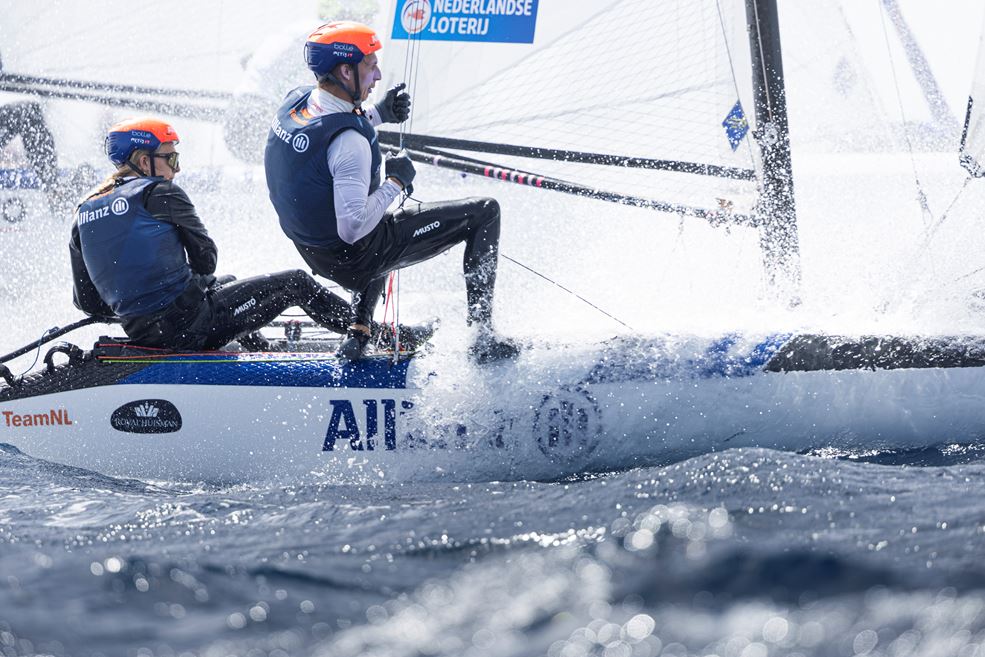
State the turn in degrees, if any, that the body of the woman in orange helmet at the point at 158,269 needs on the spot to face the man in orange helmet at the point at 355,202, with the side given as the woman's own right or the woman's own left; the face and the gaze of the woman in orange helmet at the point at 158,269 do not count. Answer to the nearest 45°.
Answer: approximately 45° to the woman's own right

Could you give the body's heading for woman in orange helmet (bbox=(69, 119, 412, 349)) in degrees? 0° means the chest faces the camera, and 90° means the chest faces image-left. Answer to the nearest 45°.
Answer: approximately 225°

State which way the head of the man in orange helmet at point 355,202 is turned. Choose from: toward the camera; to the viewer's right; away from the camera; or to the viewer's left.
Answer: to the viewer's right

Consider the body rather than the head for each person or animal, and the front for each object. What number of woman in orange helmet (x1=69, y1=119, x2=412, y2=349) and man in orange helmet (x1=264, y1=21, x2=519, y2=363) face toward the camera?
0

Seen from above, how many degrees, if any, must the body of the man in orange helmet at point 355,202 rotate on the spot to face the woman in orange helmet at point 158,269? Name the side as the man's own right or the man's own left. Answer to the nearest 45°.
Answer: approximately 135° to the man's own left

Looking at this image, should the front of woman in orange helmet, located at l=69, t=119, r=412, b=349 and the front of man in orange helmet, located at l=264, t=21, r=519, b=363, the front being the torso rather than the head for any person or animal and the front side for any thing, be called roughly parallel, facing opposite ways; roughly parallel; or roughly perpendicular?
roughly parallel
